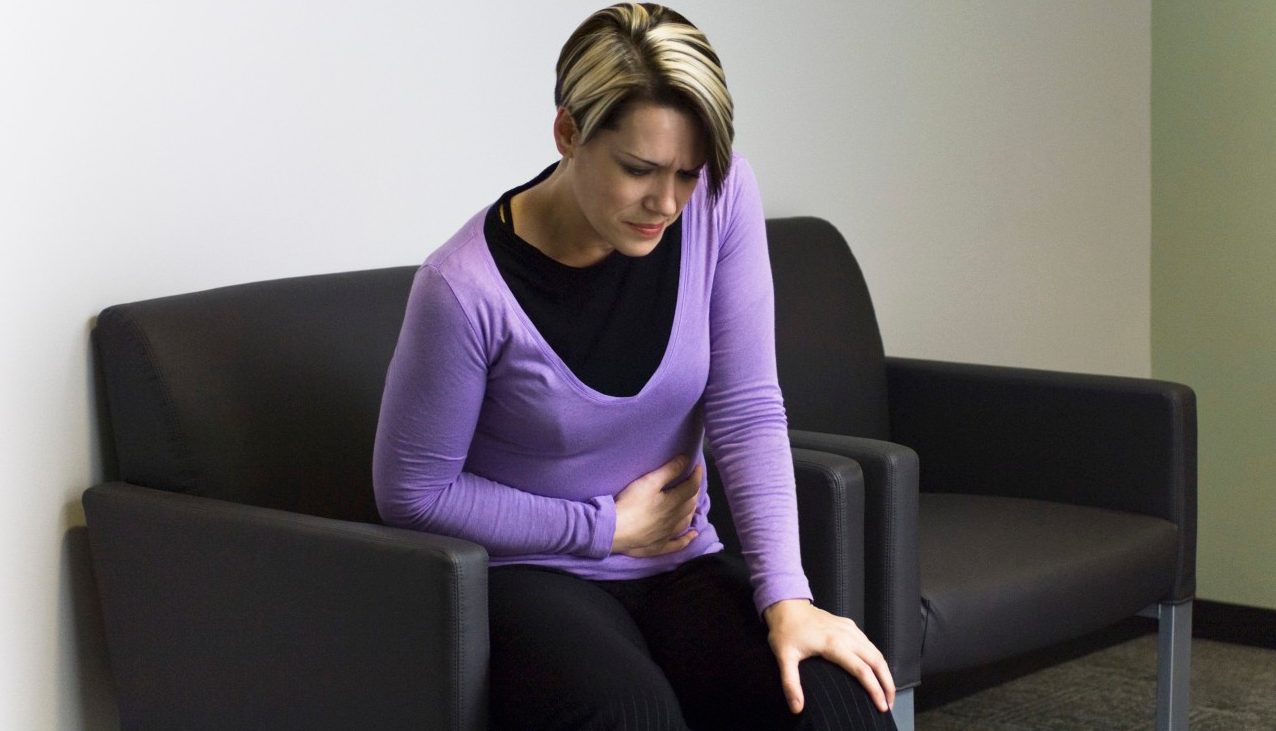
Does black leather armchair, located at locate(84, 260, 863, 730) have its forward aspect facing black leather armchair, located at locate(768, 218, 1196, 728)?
no

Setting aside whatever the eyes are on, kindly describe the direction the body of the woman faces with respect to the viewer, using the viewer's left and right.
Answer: facing the viewer and to the right of the viewer

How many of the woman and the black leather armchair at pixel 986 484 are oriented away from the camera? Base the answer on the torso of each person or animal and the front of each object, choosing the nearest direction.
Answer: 0

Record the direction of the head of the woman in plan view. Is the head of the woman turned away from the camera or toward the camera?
toward the camera

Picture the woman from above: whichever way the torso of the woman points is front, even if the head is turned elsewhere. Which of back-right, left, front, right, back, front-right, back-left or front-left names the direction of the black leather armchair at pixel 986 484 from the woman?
left

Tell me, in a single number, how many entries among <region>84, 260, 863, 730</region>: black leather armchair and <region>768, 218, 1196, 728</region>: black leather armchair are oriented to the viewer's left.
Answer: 0

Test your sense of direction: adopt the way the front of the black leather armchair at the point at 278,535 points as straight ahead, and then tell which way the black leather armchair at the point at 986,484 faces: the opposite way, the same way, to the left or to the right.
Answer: the same way
